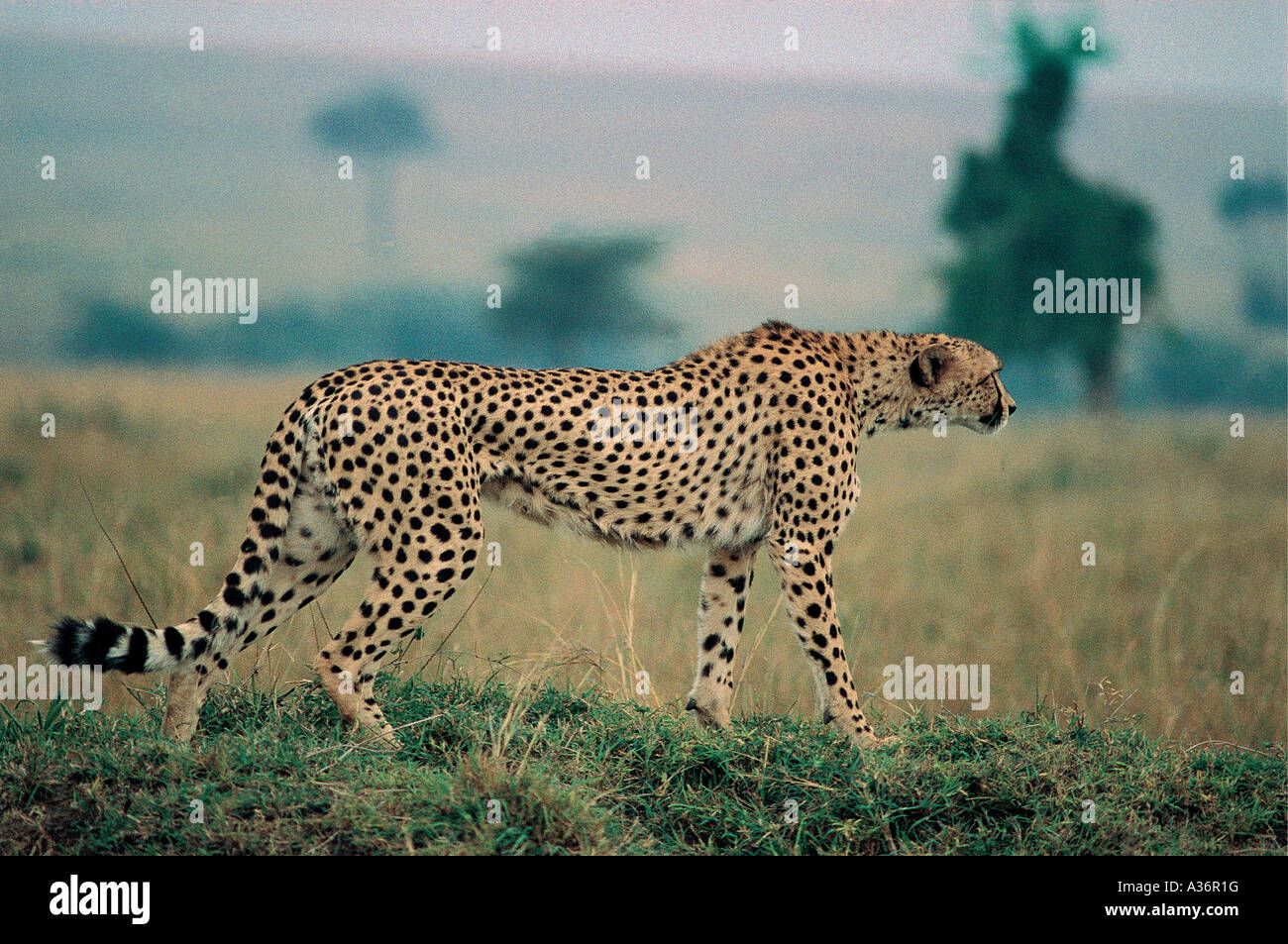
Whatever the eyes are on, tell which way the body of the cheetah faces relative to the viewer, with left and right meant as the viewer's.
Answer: facing to the right of the viewer

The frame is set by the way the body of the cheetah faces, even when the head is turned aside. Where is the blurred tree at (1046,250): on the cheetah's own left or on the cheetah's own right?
on the cheetah's own left
